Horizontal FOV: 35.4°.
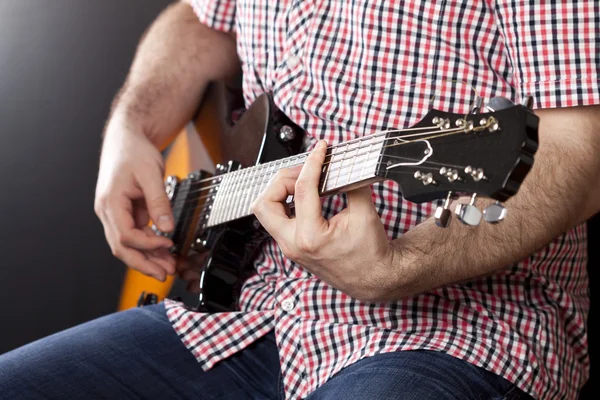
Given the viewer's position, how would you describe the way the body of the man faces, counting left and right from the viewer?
facing the viewer and to the left of the viewer

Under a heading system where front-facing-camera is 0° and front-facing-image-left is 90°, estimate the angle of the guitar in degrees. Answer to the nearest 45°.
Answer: approximately 45°
